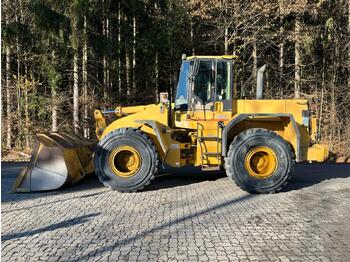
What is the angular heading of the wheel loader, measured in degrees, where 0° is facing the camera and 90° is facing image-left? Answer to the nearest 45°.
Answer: approximately 90°
